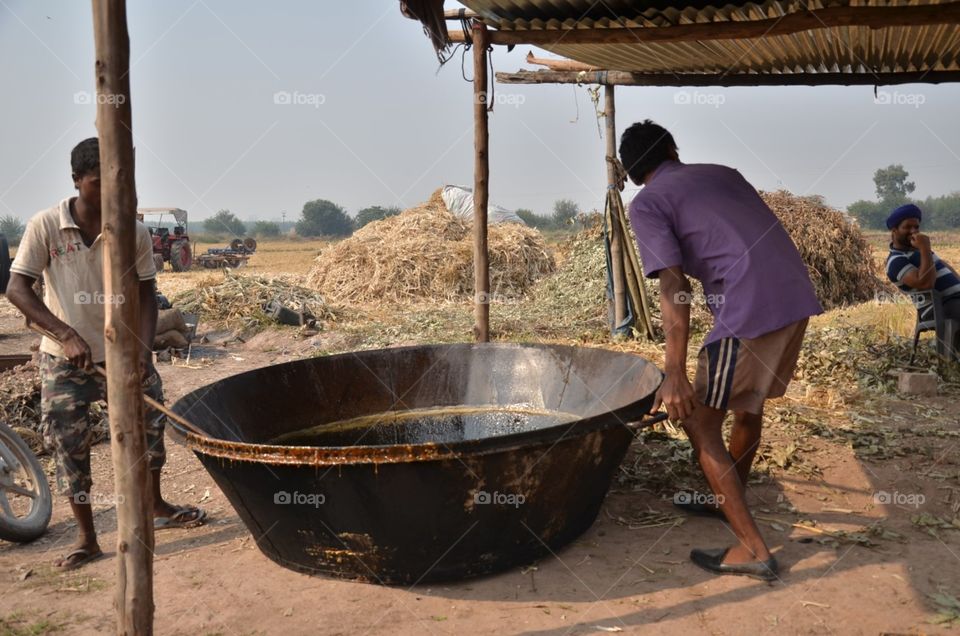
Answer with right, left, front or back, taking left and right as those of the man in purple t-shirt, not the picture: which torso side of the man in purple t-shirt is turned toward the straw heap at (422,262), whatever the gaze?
front

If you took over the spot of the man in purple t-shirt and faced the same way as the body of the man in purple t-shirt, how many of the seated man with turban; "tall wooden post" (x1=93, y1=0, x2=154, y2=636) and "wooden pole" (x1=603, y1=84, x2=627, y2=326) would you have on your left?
1

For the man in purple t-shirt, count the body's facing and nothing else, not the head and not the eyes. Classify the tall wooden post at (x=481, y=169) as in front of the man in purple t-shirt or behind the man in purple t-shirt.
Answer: in front

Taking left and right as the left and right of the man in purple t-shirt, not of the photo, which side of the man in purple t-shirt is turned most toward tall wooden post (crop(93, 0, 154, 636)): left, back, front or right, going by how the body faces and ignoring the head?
left

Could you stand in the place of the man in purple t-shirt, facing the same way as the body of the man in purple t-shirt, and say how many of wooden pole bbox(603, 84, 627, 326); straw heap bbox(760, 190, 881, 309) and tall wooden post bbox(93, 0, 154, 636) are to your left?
1

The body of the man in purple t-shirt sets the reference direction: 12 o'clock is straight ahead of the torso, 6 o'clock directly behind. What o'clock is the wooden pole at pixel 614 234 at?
The wooden pole is roughly at 1 o'clock from the man in purple t-shirt.

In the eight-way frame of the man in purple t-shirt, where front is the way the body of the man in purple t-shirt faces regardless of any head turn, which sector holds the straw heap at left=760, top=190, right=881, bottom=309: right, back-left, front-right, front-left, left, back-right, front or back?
front-right

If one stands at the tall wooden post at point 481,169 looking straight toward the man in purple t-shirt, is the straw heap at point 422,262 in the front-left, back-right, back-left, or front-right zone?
back-left

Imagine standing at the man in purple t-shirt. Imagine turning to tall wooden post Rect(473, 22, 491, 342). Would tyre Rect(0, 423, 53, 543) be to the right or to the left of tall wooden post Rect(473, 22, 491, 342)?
left

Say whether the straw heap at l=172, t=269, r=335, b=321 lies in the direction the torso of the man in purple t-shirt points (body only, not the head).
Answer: yes

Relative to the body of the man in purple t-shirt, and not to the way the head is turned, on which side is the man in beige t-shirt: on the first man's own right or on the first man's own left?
on the first man's own left

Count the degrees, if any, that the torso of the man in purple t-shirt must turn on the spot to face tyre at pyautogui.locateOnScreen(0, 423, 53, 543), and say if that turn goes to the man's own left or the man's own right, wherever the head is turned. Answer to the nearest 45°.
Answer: approximately 45° to the man's own left

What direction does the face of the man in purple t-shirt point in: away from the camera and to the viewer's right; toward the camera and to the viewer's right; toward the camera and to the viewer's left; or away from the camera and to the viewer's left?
away from the camera and to the viewer's left

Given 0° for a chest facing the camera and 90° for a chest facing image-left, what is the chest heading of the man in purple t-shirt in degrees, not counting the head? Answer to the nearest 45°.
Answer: approximately 135°

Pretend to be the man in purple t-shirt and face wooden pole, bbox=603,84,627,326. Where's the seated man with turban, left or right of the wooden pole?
right

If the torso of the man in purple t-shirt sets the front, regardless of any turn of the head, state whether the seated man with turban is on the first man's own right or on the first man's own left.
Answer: on the first man's own right
